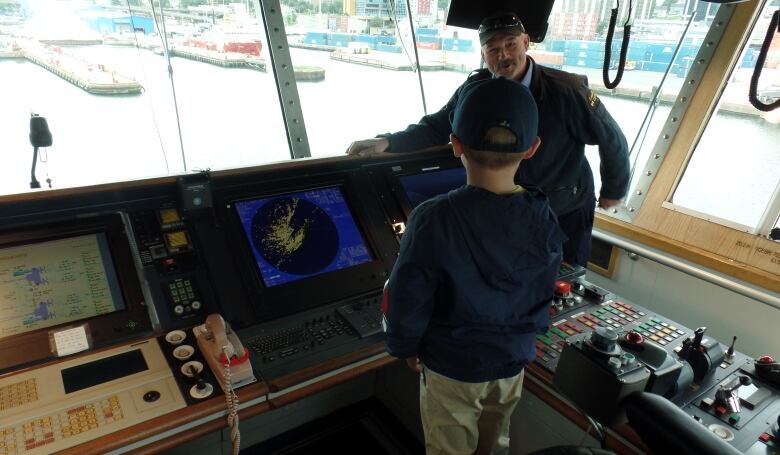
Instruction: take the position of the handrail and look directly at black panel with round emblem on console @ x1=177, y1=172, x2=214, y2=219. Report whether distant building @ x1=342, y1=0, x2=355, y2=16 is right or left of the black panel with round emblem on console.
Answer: right

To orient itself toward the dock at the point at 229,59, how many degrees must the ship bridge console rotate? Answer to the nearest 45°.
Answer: approximately 135° to its left

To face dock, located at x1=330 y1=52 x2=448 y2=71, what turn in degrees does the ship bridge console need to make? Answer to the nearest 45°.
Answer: approximately 135° to its left

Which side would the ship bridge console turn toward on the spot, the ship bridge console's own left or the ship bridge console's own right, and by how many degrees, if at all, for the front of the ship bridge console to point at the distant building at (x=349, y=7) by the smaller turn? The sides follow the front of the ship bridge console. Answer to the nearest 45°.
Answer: approximately 135° to the ship bridge console's own left

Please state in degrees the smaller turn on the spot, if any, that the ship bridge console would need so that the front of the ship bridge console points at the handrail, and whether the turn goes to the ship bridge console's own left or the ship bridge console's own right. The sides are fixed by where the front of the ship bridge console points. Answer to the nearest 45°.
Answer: approximately 45° to the ship bridge console's own left

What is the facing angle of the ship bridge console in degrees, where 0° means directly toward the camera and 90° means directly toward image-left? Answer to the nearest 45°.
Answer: approximately 315°

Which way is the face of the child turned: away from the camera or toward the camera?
away from the camera

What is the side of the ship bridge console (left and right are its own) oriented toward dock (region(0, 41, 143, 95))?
back

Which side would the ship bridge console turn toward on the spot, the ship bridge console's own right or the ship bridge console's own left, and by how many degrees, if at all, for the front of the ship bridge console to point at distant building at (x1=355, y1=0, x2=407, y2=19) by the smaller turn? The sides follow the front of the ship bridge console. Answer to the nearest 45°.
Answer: approximately 135° to the ship bridge console's own left

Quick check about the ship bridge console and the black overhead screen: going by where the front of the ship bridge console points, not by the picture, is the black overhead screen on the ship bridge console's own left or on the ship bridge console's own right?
on the ship bridge console's own left
